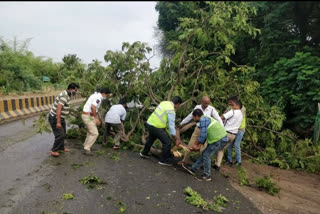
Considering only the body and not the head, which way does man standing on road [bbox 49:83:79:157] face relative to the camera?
to the viewer's right

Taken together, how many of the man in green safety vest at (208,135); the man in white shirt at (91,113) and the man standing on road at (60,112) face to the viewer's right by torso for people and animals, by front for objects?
2

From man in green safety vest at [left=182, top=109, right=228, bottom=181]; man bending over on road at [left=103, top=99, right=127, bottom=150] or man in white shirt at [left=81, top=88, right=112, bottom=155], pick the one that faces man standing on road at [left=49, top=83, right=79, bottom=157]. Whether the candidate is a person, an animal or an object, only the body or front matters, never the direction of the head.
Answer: the man in green safety vest

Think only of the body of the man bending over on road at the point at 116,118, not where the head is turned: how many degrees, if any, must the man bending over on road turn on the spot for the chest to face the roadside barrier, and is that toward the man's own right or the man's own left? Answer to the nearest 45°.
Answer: approximately 90° to the man's own left

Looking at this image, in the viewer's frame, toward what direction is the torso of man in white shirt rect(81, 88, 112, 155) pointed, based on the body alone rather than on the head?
to the viewer's right

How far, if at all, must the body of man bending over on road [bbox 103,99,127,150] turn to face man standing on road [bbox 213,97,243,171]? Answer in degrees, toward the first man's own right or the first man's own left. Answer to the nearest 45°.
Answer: approximately 90° to the first man's own right

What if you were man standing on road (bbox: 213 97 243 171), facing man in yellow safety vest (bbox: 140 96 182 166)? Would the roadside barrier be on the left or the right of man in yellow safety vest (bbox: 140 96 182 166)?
right

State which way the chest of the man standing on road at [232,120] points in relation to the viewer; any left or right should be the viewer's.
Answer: facing to the left of the viewer

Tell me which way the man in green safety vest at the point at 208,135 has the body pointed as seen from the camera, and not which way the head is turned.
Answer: to the viewer's left

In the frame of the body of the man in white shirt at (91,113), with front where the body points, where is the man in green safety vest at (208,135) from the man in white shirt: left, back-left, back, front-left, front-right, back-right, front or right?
front-right

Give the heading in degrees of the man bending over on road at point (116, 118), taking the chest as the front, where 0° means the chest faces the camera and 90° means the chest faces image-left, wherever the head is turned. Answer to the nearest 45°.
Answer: approximately 225°
